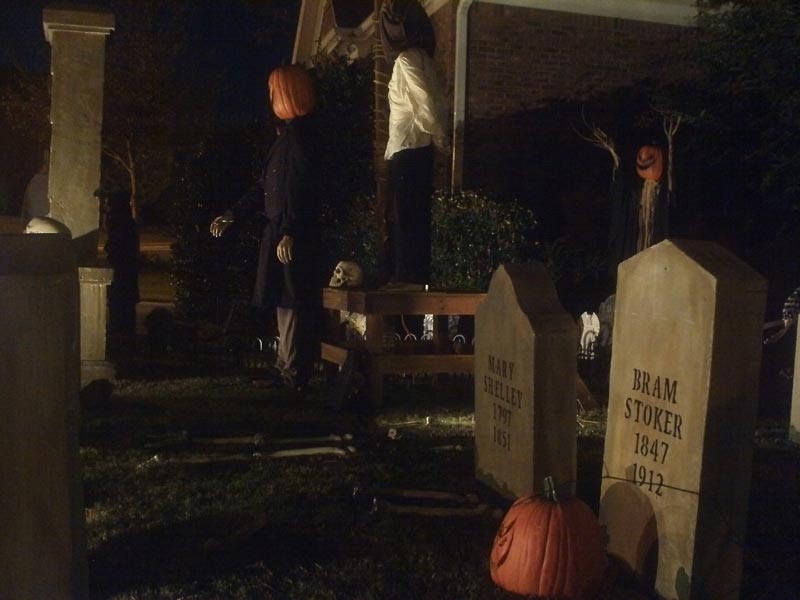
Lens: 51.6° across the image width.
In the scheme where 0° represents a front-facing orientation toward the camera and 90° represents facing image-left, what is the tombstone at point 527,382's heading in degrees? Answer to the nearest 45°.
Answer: approximately 45°

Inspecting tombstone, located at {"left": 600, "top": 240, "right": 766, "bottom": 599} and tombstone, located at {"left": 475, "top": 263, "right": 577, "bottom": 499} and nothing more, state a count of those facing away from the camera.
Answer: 0

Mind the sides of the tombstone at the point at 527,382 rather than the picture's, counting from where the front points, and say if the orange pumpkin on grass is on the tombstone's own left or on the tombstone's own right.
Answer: on the tombstone's own left

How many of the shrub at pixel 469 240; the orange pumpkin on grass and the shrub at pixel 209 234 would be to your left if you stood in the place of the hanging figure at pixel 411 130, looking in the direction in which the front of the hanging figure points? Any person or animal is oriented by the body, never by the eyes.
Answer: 1

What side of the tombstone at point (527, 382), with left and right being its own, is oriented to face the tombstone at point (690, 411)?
left

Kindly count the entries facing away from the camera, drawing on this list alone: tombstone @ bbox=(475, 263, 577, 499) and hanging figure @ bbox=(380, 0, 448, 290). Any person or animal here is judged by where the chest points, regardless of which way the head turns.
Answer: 0

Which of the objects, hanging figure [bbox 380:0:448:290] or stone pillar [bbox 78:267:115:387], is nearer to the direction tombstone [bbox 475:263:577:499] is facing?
the stone pillar

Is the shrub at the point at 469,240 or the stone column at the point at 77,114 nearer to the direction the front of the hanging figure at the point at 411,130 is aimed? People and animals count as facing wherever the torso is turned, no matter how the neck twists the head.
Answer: the stone column

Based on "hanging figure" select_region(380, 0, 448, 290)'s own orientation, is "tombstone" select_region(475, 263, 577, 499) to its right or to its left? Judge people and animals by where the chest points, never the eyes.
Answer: on its left

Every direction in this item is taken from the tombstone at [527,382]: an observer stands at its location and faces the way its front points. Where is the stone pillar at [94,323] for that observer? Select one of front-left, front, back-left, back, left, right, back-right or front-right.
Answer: right

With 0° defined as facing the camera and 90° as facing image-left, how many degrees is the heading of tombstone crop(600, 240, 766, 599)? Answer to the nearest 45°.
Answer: approximately 45°
